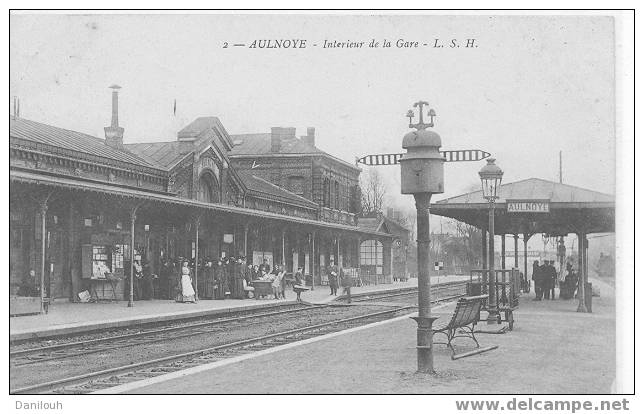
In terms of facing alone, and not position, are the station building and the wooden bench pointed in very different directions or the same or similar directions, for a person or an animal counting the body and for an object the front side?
very different directions

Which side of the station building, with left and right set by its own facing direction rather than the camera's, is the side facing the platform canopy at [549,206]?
front

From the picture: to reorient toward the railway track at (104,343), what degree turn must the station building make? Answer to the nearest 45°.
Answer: approximately 45° to its right

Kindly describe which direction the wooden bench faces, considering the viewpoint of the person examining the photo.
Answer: facing away from the viewer and to the left of the viewer

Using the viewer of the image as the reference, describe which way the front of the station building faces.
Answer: facing the viewer and to the right of the viewer

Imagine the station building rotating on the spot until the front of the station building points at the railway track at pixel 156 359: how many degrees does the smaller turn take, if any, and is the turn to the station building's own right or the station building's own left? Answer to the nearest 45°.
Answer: approximately 45° to the station building's own right
